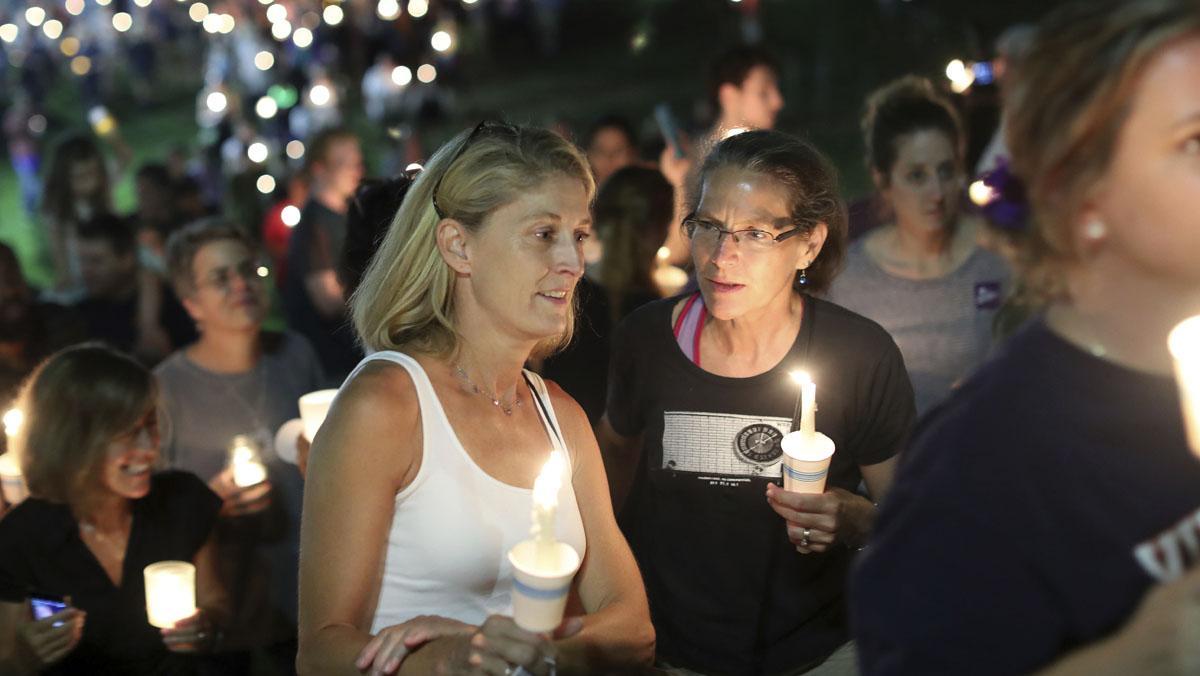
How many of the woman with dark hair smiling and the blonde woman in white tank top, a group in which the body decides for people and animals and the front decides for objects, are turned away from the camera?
0

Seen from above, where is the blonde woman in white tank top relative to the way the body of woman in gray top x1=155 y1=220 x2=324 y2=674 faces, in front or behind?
in front

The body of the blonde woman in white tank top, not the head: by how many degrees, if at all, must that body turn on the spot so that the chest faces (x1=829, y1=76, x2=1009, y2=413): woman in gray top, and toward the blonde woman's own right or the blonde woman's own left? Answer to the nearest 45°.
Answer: approximately 90° to the blonde woman's own left

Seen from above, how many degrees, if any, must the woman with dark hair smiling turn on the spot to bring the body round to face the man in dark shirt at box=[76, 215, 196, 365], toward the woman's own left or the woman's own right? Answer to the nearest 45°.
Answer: approximately 135° to the woman's own left

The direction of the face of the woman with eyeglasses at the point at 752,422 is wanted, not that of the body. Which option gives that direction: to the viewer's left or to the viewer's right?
to the viewer's left

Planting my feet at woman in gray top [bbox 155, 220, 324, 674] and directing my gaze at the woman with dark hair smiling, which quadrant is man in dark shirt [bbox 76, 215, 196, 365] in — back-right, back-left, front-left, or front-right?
back-right

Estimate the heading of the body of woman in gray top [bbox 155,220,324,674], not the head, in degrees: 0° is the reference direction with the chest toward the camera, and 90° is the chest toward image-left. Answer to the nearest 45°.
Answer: approximately 315°

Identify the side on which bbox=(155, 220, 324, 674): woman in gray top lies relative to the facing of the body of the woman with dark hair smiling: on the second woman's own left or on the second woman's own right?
on the second woman's own left

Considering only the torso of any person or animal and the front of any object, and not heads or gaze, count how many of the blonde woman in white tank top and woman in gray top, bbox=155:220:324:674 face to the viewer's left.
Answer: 0

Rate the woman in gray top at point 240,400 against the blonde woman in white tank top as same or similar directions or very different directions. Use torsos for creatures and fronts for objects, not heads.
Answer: same or similar directions

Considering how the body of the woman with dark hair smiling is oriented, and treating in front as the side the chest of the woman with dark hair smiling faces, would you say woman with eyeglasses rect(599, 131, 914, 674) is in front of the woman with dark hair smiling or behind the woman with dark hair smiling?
in front

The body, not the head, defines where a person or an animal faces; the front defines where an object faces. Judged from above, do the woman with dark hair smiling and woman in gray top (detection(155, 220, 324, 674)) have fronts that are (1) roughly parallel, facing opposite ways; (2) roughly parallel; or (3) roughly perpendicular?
roughly parallel

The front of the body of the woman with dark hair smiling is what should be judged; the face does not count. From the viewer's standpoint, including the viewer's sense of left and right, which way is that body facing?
facing the viewer and to the right of the viewer
